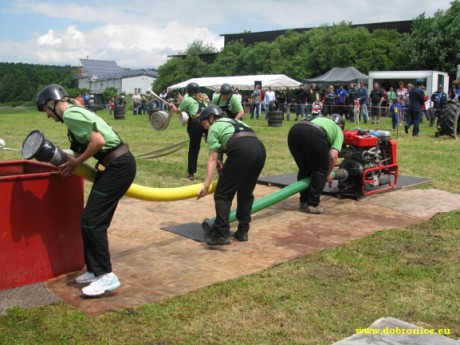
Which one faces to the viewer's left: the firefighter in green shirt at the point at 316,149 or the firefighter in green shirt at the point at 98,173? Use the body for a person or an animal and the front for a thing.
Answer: the firefighter in green shirt at the point at 98,173

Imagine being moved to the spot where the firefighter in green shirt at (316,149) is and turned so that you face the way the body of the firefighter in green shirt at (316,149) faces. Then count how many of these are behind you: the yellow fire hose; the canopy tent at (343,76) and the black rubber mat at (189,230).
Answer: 2

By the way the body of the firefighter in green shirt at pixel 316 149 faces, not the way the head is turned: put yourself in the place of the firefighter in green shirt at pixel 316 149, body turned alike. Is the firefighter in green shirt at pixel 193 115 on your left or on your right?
on your left

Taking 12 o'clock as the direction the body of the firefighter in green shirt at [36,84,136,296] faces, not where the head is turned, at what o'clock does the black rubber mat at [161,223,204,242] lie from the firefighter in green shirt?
The black rubber mat is roughly at 4 o'clock from the firefighter in green shirt.

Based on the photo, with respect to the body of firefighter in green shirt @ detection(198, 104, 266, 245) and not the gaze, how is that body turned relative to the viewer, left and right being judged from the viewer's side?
facing away from the viewer and to the left of the viewer

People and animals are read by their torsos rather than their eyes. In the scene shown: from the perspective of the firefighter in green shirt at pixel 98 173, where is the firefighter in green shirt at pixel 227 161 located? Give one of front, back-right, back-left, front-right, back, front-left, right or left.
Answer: back-right

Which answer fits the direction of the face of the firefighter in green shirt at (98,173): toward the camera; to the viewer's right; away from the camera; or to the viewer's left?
to the viewer's left

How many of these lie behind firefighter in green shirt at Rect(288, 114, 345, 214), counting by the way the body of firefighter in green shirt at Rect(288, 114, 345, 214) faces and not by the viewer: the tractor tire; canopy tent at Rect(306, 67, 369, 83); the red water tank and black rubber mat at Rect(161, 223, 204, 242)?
2

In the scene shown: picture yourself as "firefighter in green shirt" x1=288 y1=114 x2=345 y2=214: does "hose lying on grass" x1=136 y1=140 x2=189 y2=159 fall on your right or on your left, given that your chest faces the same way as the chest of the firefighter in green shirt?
on your left

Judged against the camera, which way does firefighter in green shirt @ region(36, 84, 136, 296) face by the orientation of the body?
to the viewer's left

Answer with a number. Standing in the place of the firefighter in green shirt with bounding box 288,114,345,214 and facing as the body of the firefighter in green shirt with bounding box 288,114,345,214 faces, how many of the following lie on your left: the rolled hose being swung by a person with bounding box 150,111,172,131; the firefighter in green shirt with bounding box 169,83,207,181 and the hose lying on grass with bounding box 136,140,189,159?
3

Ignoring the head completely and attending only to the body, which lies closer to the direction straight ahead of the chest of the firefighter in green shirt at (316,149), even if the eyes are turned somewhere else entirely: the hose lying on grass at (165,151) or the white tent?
the white tent

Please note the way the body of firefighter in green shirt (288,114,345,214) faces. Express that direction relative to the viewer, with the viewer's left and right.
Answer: facing away from the viewer and to the right of the viewer

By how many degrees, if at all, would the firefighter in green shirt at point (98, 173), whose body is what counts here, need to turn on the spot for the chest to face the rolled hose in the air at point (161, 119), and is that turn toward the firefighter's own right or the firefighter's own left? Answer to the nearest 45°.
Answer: approximately 90° to the firefighter's own right

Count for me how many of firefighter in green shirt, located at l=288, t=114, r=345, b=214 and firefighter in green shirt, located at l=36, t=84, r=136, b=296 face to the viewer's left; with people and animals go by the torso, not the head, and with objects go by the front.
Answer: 1

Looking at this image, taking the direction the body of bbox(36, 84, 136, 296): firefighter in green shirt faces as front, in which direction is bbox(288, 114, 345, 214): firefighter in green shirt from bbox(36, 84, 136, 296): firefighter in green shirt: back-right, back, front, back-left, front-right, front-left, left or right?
back-right

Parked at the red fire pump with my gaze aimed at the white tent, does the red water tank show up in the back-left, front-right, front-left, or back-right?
back-left
